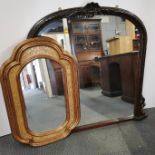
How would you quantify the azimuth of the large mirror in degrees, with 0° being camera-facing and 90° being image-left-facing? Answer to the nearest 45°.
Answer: approximately 315°
